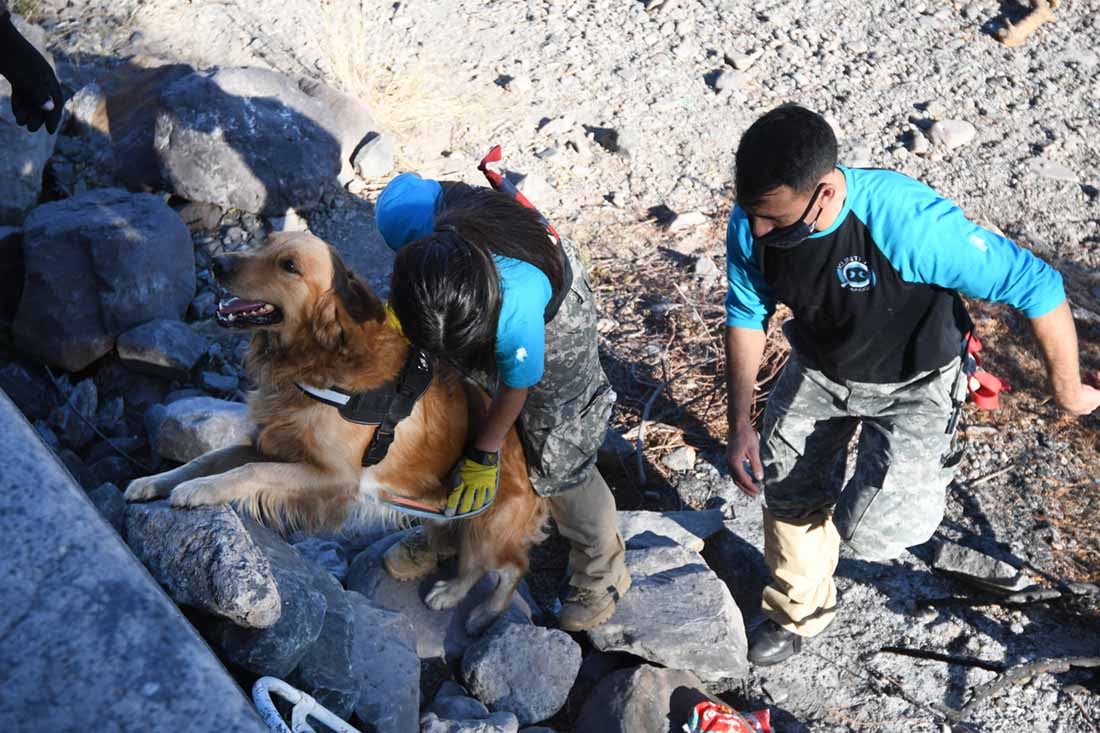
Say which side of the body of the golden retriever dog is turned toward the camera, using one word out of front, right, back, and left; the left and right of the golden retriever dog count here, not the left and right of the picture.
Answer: left

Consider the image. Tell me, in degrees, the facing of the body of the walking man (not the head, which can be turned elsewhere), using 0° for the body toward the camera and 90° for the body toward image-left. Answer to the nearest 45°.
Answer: approximately 45°

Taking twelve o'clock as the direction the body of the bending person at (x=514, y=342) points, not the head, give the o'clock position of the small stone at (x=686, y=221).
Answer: The small stone is roughly at 5 o'clock from the bending person.

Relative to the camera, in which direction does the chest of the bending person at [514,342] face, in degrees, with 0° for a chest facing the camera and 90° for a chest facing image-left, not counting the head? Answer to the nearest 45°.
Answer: approximately 45°

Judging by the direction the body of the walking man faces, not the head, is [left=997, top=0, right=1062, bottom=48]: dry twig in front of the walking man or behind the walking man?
behind

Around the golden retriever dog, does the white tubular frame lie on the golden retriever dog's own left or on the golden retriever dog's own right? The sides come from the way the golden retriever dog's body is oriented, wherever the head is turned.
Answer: on the golden retriever dog's own left

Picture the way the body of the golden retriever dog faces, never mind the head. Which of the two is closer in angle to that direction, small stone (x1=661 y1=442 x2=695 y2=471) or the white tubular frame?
the white tubular frame

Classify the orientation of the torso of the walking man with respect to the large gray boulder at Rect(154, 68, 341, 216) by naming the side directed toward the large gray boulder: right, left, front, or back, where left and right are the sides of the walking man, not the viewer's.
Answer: right

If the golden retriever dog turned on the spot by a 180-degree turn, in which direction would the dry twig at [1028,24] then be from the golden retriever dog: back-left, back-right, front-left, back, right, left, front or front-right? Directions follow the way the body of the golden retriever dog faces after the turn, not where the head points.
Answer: front-left

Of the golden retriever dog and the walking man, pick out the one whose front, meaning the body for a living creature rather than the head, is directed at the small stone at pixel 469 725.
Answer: the walking man

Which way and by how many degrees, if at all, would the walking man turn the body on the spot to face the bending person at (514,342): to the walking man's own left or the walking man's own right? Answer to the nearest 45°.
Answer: approximately 45° to the walking man's own right
